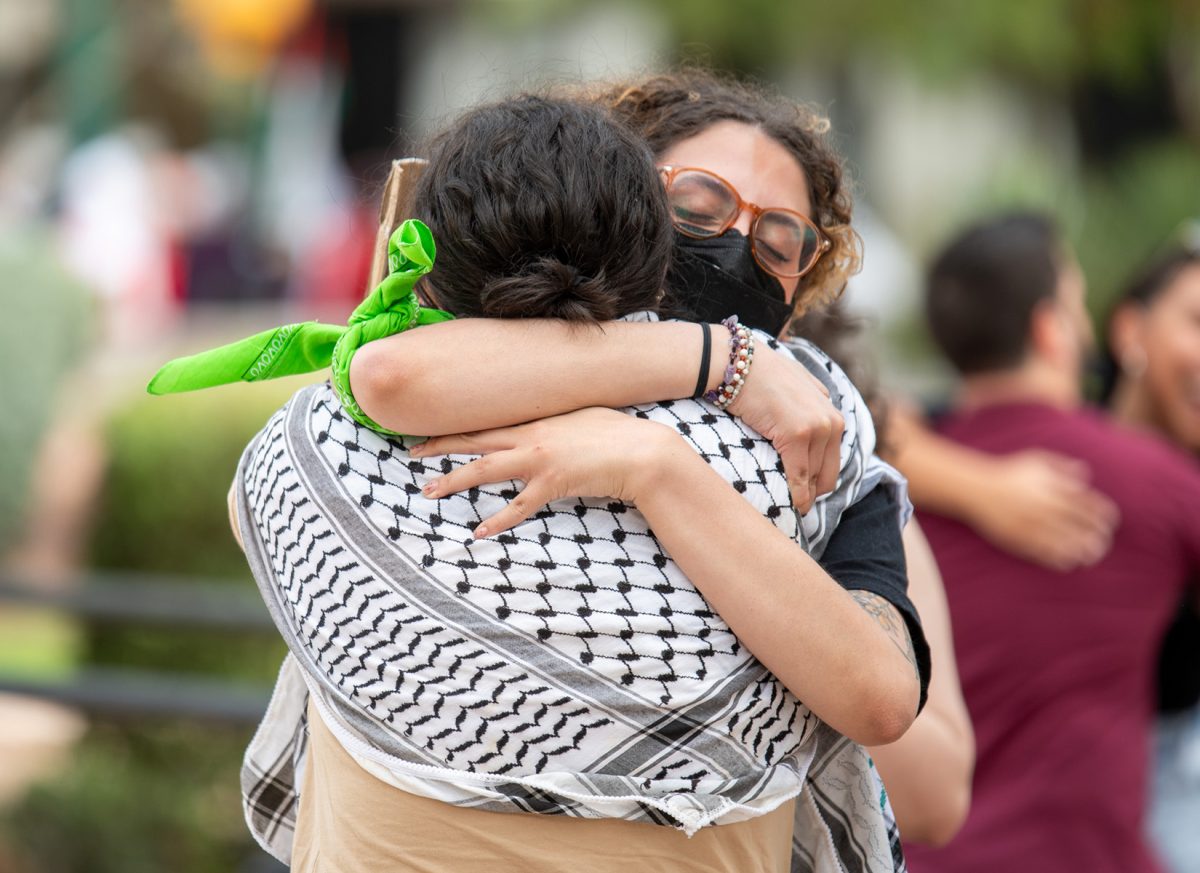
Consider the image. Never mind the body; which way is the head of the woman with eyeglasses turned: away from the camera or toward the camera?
toward the camera

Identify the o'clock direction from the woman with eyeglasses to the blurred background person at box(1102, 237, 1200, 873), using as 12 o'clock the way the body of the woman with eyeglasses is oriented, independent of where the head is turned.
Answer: The blurred background person is roughly at 7 o'clock from the woman with eyeglasses.

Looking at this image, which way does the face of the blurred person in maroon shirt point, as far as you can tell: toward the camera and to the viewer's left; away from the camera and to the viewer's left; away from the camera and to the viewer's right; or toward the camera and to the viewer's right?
away from the camera and to the viewer's right

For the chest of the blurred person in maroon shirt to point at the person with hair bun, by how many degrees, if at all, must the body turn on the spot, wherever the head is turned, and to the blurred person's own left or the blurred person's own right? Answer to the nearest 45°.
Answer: approximately 135° to the blurred person's own right

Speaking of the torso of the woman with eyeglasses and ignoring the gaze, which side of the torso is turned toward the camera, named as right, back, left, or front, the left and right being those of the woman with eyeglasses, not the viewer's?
front

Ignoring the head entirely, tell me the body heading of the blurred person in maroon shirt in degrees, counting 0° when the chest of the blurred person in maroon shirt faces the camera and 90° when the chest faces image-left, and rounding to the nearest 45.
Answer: approximately 225°

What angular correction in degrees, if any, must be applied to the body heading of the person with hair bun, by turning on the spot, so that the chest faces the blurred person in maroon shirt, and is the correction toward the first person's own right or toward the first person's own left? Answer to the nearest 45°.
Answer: approximately 45° to the first person's own right

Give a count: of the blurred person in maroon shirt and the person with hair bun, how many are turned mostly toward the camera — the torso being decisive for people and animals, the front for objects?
0

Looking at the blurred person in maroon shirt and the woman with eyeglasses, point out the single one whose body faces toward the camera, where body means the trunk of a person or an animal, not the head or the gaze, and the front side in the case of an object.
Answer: the woman with eyeglasses

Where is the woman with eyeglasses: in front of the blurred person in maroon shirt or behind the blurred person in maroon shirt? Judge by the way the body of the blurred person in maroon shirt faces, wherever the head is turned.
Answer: behind

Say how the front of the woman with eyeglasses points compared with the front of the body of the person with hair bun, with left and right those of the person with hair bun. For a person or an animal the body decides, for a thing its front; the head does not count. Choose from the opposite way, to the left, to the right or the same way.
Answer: the opposite way

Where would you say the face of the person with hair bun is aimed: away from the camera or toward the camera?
away from the camera

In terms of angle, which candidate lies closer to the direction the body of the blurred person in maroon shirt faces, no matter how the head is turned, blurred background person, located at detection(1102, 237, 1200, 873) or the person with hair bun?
the blurred background person

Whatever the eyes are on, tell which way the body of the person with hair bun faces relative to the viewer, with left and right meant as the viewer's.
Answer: facing away from the viewer
